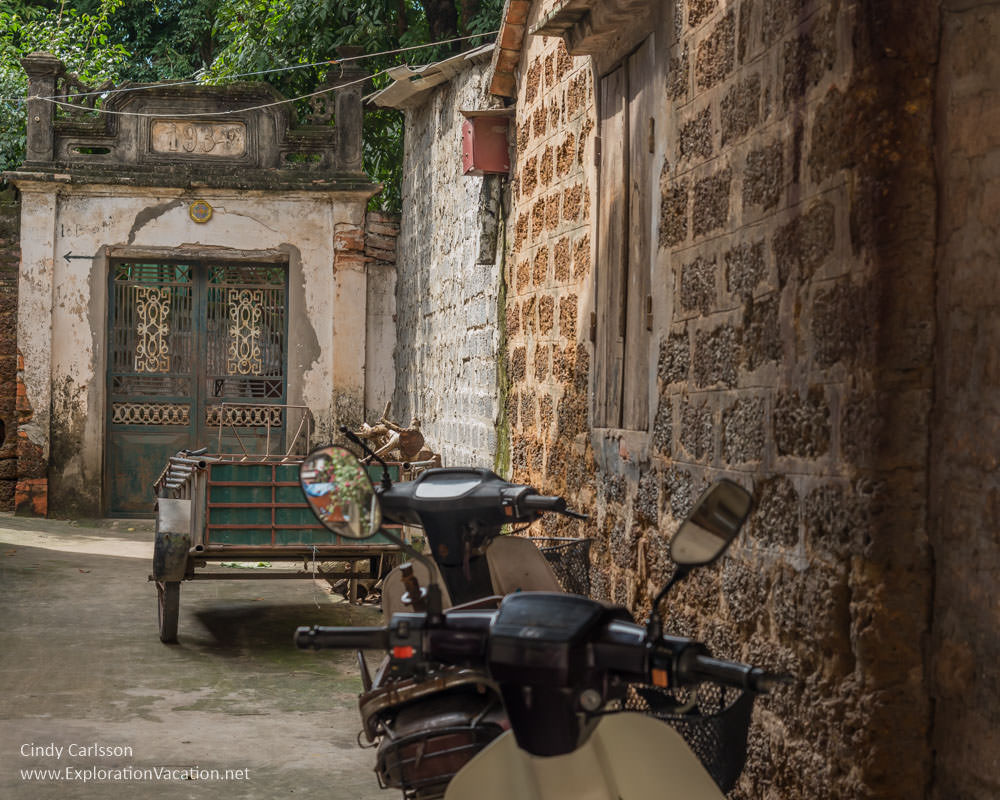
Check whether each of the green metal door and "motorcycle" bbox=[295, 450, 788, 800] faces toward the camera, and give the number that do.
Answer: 1

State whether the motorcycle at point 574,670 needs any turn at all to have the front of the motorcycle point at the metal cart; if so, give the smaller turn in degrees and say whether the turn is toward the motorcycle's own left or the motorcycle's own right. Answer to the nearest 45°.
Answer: approximately 45° to the motorcycle's own left

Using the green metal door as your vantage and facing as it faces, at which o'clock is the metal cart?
The metal cart is roughly at 12 o'clock from the green metal door.

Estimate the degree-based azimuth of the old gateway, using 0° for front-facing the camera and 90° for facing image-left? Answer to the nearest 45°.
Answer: approximately 0°

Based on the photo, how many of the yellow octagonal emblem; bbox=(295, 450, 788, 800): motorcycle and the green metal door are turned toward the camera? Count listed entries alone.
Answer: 2

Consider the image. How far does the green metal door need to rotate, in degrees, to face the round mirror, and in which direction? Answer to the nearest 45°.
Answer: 0° — it already faces it

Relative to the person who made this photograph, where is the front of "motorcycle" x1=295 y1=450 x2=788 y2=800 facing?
facing away from the viewer and to the right of the viewer

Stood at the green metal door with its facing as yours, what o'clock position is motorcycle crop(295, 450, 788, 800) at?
The motorcycle is roughly at 12 o'clock from the green metal door.
